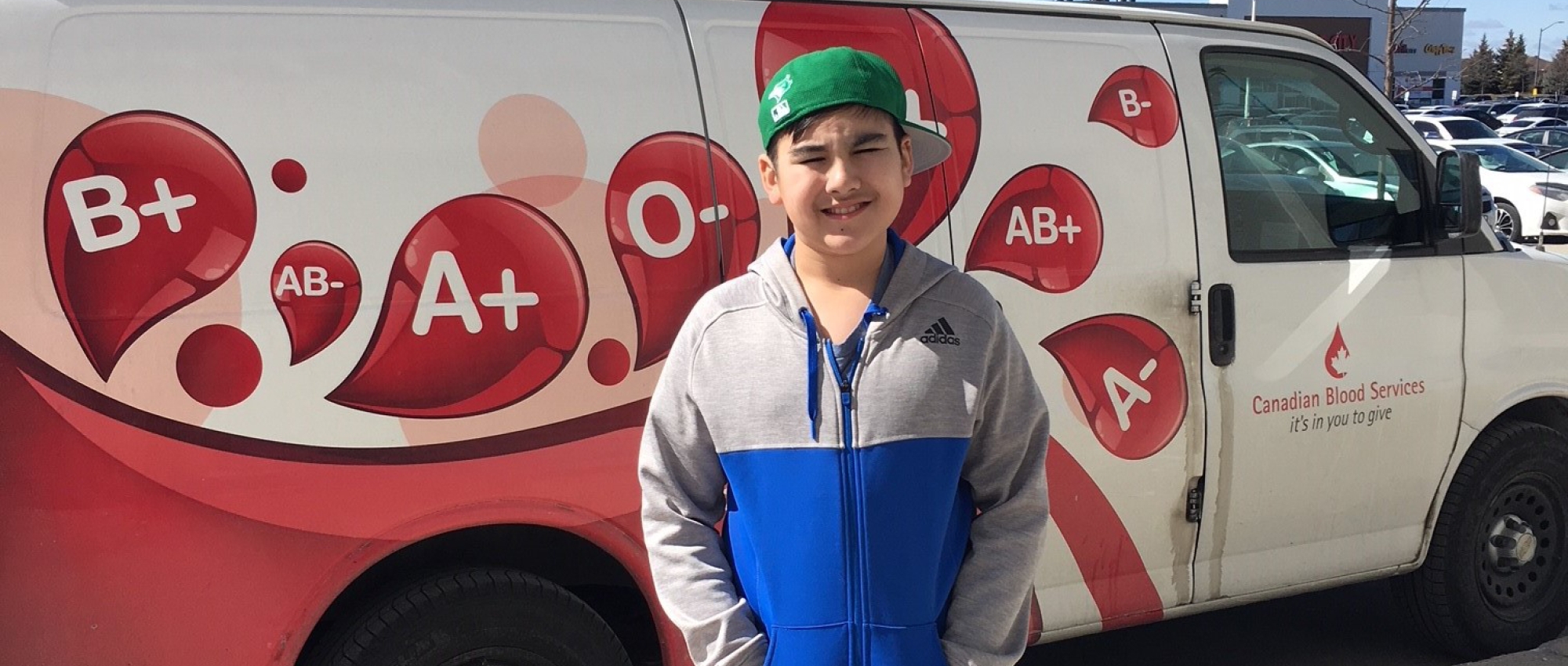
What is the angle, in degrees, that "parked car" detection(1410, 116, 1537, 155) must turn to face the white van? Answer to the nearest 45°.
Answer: approximately 45° to its right

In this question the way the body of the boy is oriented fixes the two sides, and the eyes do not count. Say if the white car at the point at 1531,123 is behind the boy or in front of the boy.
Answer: behind

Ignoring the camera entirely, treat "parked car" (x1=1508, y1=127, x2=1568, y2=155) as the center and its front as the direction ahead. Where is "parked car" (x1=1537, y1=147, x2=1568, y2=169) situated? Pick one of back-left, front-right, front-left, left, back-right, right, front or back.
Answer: front-right

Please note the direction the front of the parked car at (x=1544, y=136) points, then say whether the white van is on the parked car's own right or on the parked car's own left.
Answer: on the parked car's own right

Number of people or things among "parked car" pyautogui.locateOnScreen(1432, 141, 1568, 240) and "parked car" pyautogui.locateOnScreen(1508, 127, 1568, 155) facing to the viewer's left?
0

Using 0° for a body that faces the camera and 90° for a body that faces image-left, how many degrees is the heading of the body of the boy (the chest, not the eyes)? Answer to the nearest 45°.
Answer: approximately 0°

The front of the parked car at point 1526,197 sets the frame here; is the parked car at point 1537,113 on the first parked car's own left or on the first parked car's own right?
on the first parked car's own left

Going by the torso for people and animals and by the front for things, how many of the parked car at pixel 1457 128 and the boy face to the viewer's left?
0

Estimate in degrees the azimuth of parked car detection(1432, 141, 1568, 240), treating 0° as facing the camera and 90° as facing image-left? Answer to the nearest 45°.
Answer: approximately 315°

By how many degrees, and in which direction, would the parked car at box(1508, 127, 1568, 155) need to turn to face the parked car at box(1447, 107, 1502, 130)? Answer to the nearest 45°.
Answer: approximately 135° to its left

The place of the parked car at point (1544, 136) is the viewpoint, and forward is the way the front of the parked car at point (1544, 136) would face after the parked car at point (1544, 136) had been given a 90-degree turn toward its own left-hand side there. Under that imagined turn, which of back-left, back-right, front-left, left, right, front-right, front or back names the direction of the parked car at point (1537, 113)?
front-left

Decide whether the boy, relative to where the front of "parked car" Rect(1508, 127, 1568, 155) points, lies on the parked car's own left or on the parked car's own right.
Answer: on the parked car's own right
